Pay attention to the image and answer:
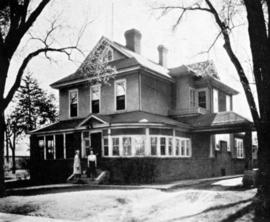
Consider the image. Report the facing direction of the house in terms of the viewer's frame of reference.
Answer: facing the viewer and to the left of the viewer
